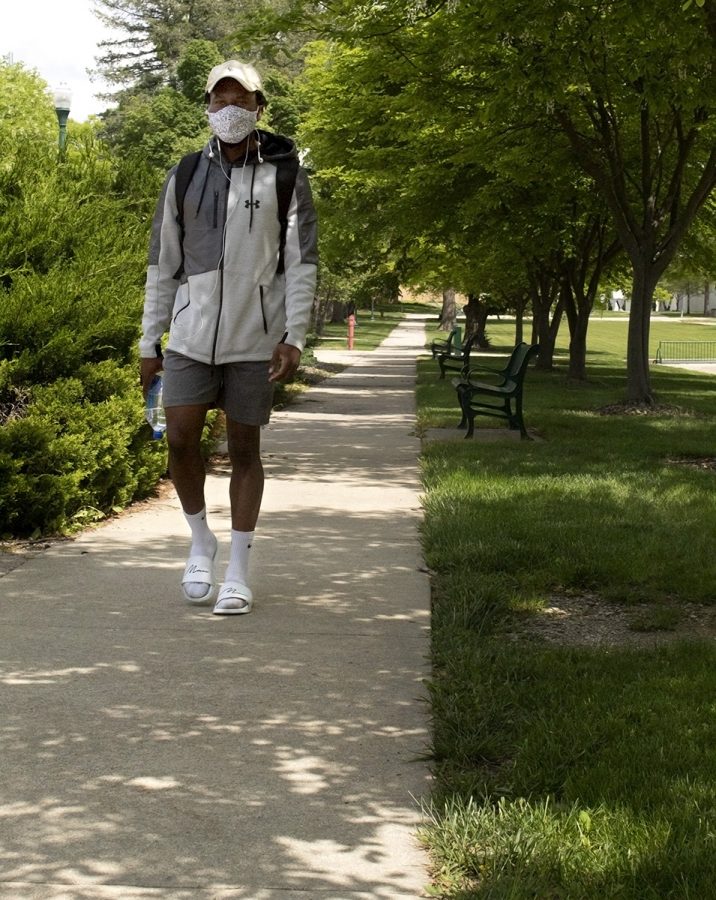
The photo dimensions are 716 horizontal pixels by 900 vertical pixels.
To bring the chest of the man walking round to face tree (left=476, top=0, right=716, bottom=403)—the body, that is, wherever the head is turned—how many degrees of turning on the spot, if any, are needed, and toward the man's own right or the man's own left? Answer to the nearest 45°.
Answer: approximately 135° to the man's own left

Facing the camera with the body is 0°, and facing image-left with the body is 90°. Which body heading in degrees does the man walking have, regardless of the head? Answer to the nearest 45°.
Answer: approximately 0°
